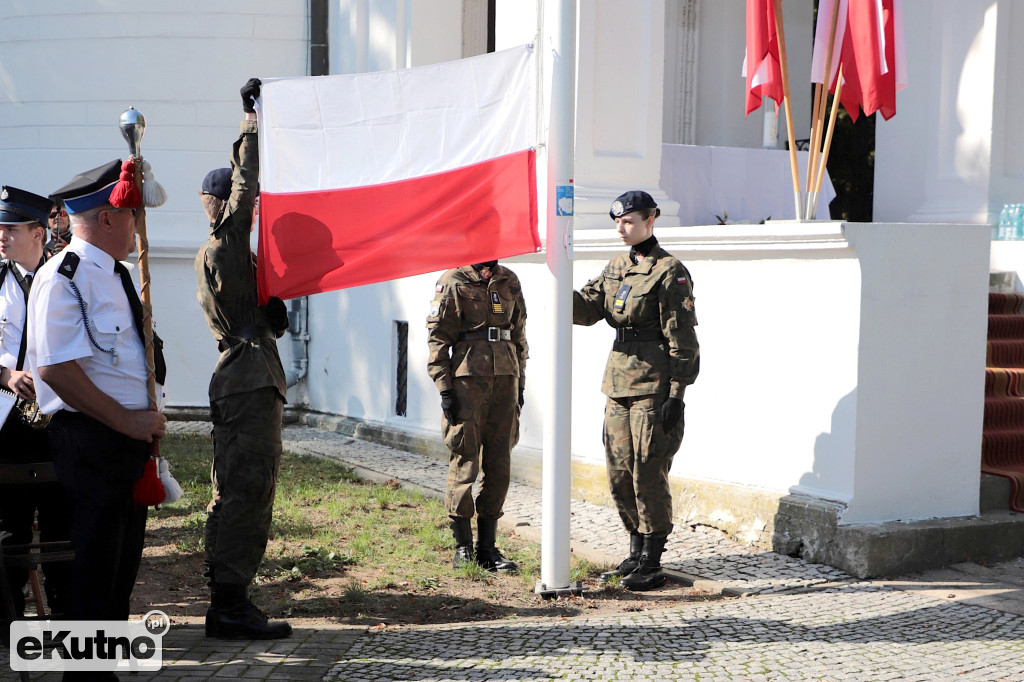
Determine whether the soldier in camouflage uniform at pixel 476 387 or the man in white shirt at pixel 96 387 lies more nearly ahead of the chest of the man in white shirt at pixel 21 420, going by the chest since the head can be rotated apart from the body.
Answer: the man in white shirt

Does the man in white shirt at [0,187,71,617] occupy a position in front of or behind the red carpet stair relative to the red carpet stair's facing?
in front

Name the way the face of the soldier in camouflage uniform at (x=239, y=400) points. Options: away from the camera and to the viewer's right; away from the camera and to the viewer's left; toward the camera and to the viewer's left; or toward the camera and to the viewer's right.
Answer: away from the camera and to the viewer's right

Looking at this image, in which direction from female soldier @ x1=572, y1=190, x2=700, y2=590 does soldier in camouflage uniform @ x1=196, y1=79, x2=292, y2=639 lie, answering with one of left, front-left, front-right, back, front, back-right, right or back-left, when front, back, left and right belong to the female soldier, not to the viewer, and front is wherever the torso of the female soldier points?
front

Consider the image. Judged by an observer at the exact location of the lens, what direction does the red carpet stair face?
facing the viewer

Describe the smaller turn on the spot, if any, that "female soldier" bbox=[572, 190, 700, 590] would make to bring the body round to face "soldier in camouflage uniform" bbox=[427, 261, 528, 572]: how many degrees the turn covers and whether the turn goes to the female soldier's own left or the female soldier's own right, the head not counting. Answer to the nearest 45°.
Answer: approximately 45° to the female soldier's own right

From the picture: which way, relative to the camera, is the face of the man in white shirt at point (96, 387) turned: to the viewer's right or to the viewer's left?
to the viewer's right

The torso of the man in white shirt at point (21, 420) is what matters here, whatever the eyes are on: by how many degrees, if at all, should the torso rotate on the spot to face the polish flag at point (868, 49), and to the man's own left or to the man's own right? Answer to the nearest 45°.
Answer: approximately 135° to the man's own left

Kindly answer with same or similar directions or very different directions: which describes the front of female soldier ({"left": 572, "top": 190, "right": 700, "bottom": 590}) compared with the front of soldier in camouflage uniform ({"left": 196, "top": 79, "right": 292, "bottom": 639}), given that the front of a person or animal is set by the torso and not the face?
very different directions

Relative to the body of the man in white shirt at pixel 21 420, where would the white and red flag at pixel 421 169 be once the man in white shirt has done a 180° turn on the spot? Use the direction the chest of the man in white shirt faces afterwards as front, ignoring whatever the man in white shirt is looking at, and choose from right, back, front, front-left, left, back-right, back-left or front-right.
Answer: back-right

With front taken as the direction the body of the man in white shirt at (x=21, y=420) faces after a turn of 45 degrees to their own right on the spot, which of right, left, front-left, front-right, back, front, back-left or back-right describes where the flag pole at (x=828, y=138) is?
back

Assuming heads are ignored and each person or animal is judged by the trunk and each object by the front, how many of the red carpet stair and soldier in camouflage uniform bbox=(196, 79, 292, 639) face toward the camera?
1
